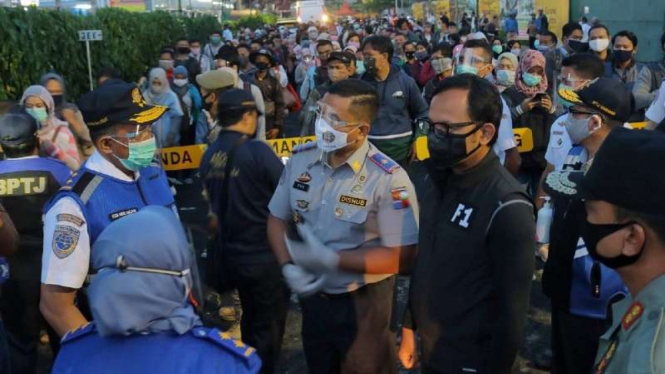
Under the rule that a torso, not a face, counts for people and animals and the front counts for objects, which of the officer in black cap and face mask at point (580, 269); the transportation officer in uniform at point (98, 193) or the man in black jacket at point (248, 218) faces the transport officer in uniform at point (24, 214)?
the officer in black cap and face mask at point (580, 269)

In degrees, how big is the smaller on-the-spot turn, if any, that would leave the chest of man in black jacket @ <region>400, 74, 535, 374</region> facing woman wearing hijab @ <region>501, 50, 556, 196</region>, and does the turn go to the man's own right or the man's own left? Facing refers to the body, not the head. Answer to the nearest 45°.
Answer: approximately 135° to the man's own right

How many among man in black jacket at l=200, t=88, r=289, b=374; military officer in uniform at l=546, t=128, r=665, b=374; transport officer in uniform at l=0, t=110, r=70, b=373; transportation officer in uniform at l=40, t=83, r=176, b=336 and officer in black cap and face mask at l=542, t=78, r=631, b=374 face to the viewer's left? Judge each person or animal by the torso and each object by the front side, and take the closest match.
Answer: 2

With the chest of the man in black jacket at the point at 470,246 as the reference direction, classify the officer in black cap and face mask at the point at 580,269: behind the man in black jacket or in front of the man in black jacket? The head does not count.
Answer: behind

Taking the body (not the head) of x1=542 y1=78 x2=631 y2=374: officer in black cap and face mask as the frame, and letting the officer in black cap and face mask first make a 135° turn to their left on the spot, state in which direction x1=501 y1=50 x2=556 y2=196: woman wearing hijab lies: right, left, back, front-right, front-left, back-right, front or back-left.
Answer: back-left

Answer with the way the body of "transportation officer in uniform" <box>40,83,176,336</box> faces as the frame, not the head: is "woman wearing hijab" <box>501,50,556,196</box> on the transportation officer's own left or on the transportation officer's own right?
on the transportation officer's own left

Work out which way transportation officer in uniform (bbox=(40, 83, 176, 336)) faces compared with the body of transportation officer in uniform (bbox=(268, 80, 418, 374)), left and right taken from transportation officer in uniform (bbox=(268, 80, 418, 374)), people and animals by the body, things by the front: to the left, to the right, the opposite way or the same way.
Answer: to the left

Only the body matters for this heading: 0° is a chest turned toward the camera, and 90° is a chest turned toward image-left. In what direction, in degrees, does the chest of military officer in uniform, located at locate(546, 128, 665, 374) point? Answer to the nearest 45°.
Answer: approximately 90°

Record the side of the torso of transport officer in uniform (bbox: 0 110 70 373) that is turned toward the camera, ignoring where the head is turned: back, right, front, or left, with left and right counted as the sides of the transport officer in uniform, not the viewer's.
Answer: back

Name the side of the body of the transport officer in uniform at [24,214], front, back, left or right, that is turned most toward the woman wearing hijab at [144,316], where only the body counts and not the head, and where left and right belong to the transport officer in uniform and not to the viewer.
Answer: back

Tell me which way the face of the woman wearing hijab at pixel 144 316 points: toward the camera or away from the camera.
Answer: away from the camera

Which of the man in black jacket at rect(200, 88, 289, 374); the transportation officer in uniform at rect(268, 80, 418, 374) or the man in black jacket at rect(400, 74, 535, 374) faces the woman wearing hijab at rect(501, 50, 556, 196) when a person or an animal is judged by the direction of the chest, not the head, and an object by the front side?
the man in black jacket at rect(200, 88, 289, 374)

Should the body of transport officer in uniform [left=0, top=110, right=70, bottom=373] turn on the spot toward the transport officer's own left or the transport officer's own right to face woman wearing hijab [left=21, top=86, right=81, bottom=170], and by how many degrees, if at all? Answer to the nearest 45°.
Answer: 0° — they already face them
